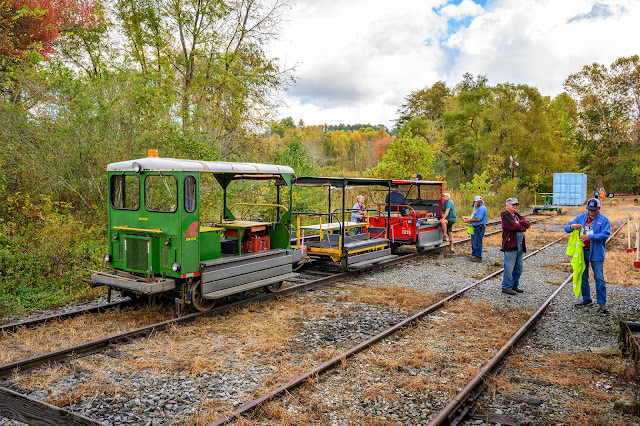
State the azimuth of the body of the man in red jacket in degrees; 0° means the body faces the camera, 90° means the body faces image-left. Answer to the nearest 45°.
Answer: approximately 315°

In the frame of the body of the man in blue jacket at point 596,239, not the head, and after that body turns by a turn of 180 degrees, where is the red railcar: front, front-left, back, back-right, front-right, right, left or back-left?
left

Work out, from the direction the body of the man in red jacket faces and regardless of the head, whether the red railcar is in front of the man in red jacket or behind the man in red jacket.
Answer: behind

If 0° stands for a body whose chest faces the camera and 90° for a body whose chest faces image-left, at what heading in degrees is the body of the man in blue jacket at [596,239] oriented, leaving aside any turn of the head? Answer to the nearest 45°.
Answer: approximately 45°

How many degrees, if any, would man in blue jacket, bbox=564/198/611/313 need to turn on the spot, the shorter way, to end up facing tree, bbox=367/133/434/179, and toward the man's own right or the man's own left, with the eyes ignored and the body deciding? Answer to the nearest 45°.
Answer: approximately 90° to the man's own right

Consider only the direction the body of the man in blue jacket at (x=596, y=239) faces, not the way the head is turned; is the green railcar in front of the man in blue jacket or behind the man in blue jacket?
in front

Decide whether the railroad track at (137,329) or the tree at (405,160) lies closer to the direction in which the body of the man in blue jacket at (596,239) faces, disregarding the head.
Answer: the railroad track

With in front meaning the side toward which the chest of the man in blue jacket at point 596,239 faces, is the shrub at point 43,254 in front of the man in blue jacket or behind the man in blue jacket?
in front

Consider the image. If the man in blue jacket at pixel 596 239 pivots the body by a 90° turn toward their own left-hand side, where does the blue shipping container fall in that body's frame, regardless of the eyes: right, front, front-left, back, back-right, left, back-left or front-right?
back-left

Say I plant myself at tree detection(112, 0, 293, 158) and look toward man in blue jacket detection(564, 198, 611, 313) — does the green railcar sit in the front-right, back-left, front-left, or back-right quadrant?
front-right
